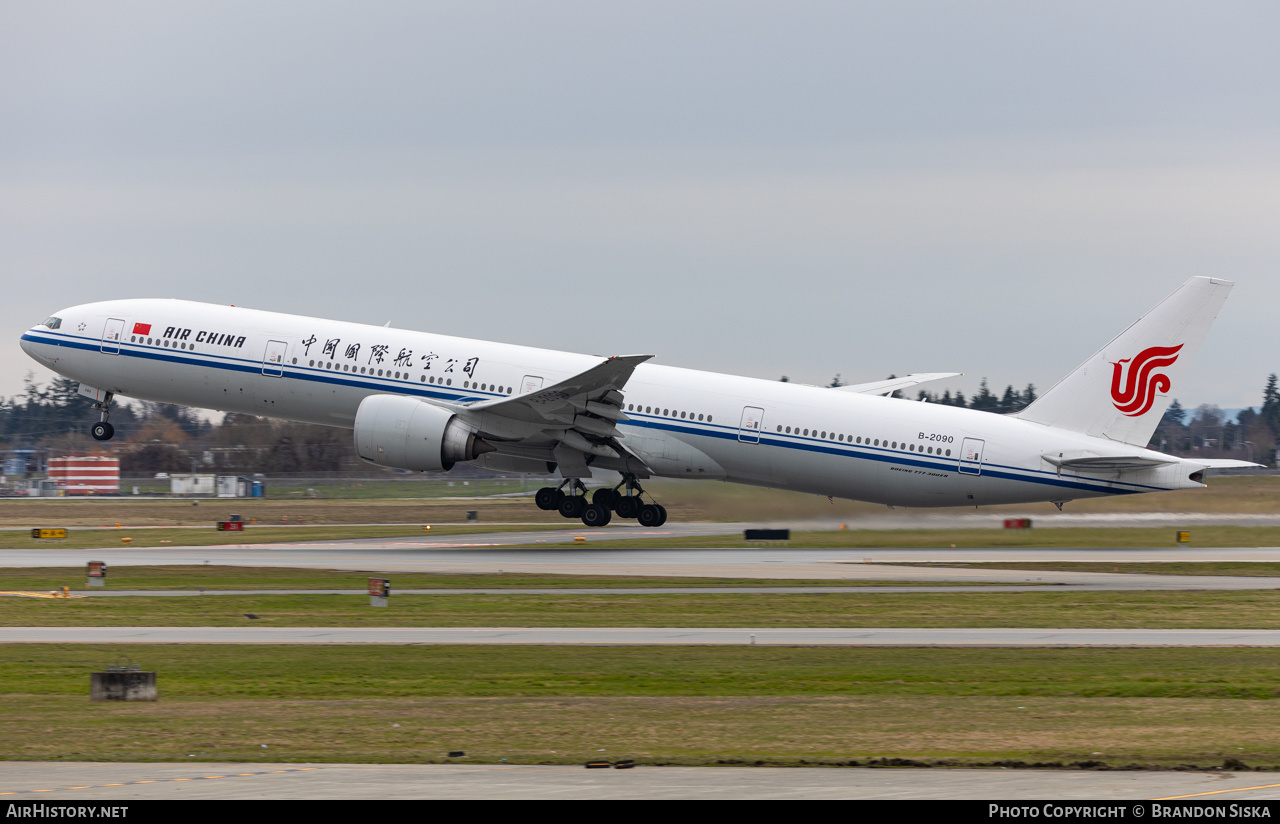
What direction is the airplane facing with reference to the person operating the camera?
facing to the left of the viewer
